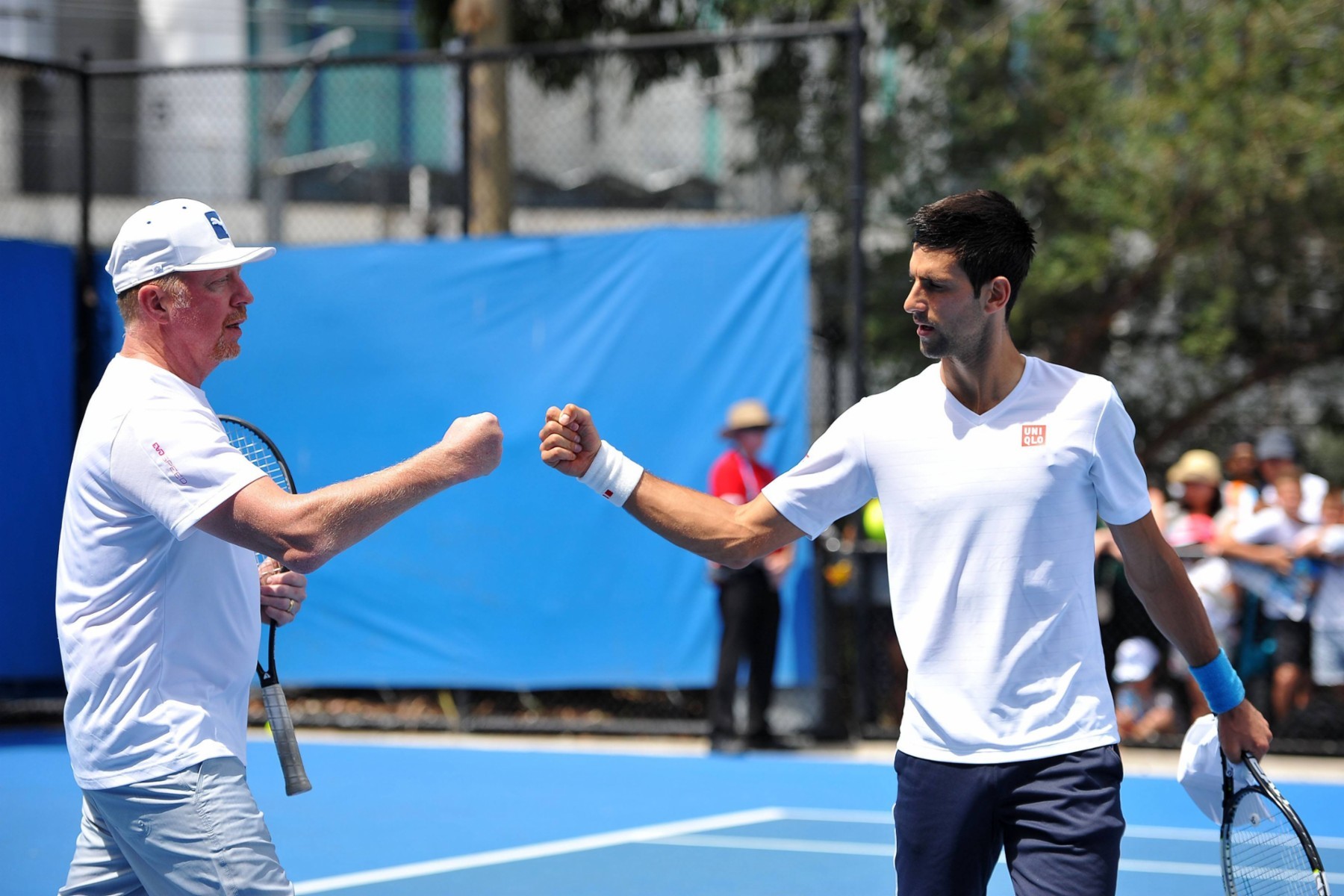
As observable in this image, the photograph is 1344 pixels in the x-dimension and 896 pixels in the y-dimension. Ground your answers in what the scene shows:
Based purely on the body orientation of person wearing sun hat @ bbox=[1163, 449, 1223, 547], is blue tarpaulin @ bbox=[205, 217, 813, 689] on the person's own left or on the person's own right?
on the person's own right

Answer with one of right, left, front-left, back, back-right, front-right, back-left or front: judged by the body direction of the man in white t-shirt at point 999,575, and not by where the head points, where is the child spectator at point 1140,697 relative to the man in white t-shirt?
back

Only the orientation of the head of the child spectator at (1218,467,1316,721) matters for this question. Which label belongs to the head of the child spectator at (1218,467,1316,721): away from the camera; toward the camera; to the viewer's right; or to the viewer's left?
toward the camera

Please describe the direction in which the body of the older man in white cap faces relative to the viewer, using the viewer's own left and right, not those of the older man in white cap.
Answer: facing to the right of the viewer

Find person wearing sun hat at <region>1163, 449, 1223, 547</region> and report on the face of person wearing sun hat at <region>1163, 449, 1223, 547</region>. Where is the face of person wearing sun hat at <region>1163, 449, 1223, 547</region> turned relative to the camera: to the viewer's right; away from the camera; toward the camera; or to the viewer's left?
toward the camera

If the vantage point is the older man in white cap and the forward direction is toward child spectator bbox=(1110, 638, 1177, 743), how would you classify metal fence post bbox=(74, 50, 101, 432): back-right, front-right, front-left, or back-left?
front-left

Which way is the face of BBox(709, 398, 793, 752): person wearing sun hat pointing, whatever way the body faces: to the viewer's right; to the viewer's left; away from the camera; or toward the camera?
toward the camera

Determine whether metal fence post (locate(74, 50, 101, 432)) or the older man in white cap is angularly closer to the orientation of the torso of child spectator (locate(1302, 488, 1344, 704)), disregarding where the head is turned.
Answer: the older man in white cap

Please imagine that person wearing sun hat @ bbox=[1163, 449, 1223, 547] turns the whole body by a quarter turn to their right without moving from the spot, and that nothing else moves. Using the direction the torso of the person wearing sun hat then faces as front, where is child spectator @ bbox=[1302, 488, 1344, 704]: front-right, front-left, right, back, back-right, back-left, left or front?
back-left

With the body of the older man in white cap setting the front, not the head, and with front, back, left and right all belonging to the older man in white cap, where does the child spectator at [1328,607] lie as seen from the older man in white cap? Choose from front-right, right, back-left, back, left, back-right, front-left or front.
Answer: front-left

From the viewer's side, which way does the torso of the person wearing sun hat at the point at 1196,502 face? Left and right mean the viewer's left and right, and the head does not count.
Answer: facing the viewer

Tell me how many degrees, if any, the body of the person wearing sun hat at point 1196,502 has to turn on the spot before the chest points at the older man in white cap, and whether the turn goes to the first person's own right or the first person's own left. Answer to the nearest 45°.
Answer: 0° — they already face them

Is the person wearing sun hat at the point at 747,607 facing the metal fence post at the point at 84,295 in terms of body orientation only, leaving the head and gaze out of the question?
no

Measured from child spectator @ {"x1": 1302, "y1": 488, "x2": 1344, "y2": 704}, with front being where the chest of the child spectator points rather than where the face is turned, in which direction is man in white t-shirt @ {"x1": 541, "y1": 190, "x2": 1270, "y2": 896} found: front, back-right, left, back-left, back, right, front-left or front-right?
front

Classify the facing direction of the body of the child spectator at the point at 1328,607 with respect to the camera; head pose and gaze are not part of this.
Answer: toward the camera

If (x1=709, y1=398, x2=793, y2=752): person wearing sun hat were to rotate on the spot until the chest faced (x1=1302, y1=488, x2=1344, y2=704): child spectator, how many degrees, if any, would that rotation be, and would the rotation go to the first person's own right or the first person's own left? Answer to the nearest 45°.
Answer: approximately 45° to the first person's own left
